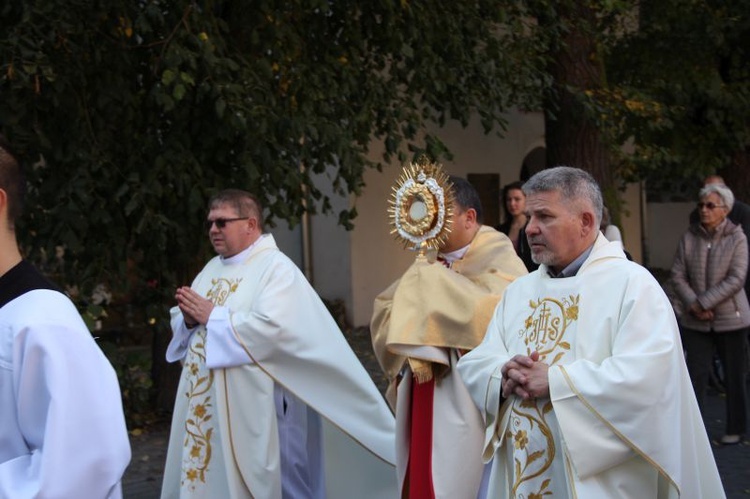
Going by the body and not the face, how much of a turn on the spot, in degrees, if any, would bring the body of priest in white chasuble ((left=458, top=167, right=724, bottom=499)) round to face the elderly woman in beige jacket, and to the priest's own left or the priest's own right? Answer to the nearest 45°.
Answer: approximately 135° to the priest's own right

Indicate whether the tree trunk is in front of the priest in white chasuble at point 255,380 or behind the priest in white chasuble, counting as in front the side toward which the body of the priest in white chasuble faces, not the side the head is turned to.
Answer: behind

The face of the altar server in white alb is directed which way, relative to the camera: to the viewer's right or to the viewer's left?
to the viewer's left

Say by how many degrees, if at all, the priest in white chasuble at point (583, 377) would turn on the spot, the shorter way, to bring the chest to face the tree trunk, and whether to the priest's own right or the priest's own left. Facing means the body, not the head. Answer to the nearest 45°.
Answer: approximately 135° to the priest's own right

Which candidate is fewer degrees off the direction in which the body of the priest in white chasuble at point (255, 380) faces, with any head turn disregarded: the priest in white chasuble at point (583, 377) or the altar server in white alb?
the altar server in white alb

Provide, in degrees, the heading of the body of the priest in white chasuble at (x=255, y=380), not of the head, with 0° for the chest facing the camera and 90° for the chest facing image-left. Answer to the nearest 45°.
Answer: approximately 45°

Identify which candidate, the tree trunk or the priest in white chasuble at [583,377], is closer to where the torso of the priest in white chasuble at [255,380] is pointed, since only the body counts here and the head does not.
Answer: the priest in white chasuble
